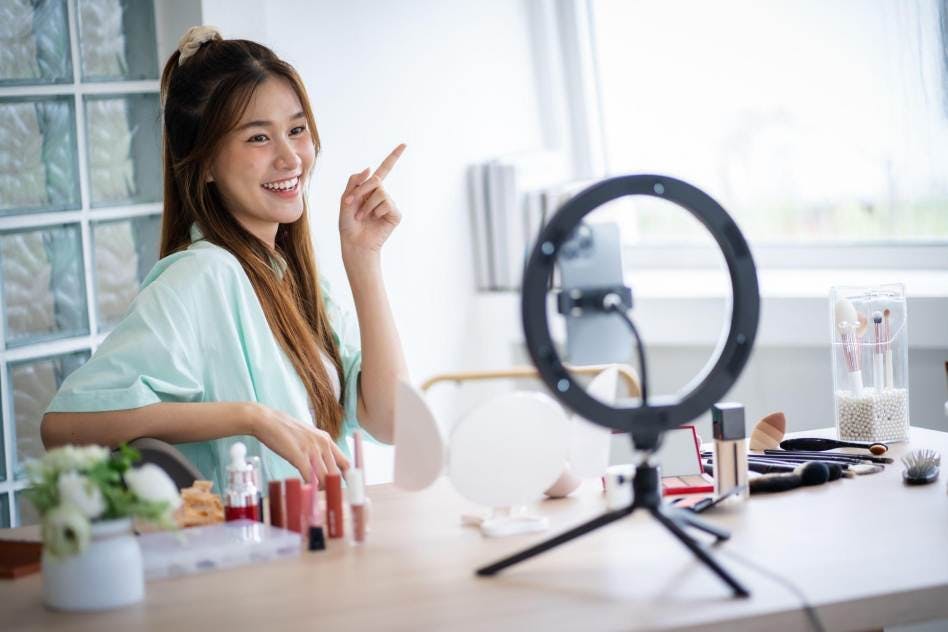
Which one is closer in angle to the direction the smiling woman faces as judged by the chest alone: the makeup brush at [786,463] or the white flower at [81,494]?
the makeup brush

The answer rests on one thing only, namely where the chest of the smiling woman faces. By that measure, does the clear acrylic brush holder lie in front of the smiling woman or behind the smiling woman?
in front

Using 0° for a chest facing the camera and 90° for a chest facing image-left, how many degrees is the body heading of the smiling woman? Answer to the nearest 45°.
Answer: approximately 315°

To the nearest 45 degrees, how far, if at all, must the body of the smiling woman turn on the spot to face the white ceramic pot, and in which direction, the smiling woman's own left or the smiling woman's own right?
approximately 45° to the smiling woman's own right

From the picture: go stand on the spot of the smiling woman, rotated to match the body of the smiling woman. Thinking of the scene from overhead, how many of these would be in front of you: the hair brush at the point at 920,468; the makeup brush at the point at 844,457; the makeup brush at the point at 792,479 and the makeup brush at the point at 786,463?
4

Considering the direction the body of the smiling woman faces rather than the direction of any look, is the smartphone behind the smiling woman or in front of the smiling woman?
in front

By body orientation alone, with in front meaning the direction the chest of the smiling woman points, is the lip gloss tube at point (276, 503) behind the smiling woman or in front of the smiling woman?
in front

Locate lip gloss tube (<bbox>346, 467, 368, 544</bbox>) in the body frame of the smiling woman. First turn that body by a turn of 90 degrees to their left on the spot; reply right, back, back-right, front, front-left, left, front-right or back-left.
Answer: back-right

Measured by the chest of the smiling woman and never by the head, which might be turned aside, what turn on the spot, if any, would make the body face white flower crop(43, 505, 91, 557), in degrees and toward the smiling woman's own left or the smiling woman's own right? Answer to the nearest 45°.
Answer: approximately 45° to the smiling woman's own right

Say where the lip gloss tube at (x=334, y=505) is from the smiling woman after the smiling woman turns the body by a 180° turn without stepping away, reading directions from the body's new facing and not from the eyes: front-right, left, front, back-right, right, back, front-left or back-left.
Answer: back-left
